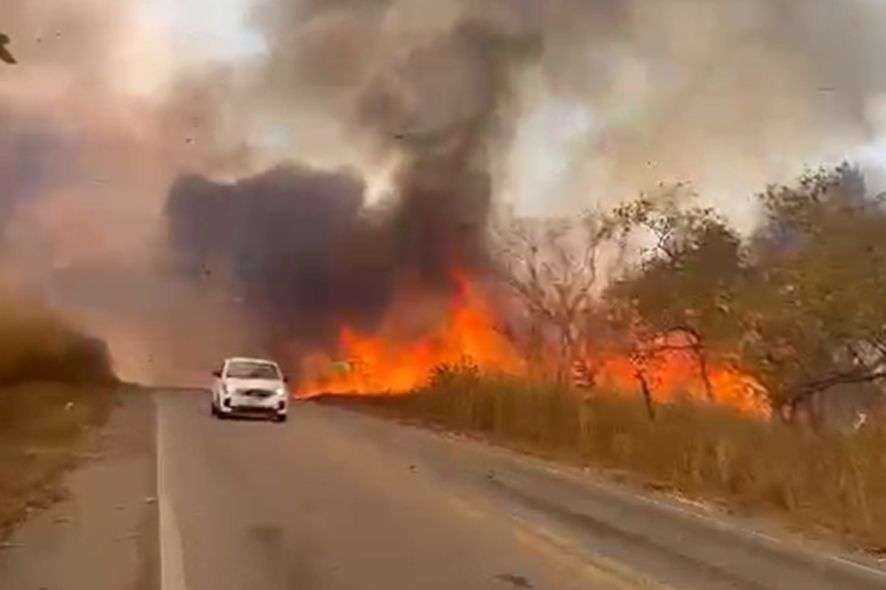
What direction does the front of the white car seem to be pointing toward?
toward the camera

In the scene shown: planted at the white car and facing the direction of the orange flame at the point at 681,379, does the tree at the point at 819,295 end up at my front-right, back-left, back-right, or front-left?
front-right

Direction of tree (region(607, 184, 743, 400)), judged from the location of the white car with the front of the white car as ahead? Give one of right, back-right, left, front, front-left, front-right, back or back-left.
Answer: left

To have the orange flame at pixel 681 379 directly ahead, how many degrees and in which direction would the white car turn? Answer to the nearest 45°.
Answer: approximately 90° to its left

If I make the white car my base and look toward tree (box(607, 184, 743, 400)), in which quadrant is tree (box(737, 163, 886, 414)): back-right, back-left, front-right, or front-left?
front-right

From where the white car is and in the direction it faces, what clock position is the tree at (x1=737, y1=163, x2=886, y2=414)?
The tree is roughly at 10 o'clock from the white car.
